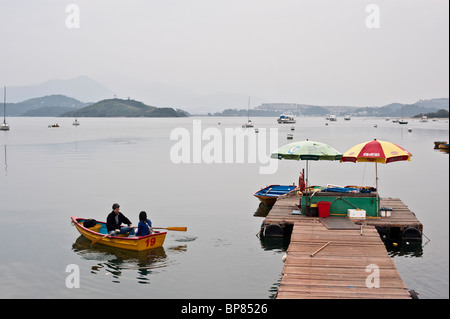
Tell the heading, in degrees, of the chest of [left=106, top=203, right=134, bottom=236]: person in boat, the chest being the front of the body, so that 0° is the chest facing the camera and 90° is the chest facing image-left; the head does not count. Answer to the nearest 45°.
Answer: approximately 315°

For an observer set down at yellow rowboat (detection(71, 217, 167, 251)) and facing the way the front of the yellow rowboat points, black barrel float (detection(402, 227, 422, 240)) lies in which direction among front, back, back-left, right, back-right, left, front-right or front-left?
back-right

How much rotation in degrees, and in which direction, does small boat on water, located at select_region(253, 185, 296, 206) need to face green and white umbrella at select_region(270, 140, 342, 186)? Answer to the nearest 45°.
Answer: approximately 135° to its right

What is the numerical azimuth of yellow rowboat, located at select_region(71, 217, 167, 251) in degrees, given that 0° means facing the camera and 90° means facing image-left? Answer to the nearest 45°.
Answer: approximately 135°

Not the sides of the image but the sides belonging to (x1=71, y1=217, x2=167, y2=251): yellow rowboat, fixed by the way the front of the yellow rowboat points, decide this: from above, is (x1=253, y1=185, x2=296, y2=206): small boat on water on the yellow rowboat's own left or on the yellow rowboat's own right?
on the yellow rowboat's own right

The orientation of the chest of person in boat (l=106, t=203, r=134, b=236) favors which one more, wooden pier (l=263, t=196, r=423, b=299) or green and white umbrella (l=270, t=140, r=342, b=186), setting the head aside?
the wooden pier
